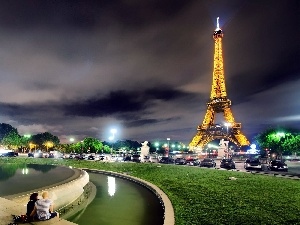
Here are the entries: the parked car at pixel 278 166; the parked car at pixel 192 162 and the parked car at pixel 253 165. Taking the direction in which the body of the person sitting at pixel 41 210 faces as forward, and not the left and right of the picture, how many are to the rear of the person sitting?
0

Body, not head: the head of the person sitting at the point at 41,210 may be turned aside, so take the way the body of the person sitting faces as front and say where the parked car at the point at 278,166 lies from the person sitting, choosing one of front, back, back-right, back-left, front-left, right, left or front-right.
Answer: front-right

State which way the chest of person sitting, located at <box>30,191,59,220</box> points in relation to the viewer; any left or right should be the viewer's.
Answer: facing away from the viewer
